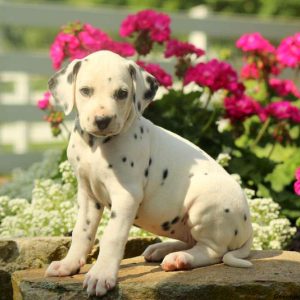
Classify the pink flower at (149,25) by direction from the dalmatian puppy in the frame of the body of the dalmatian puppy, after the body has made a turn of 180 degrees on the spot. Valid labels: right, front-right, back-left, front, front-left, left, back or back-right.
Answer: front-left

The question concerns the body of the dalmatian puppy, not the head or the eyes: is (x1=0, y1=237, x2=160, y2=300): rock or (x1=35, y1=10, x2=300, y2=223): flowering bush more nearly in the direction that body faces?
the rock

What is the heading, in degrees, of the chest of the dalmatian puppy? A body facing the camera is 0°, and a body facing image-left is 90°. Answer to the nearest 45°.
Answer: approximately 45°

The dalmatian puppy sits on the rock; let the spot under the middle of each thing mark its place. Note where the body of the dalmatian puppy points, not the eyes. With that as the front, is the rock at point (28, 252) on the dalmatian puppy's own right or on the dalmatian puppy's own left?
on the dalmatian puppy's own right

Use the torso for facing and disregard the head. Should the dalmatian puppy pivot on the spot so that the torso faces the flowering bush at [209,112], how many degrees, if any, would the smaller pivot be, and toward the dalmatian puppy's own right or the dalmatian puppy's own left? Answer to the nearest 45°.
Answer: approximately 135° to the dalmatian puppy's own right
